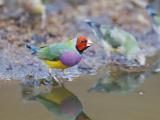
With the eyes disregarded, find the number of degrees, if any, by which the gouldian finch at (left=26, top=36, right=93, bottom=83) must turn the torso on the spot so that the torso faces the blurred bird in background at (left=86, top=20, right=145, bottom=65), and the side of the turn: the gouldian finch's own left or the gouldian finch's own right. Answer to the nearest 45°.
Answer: approximately 45° to the gouldian finch's own left

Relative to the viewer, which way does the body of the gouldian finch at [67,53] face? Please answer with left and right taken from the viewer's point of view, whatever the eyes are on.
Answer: facing to the right of the viewer
